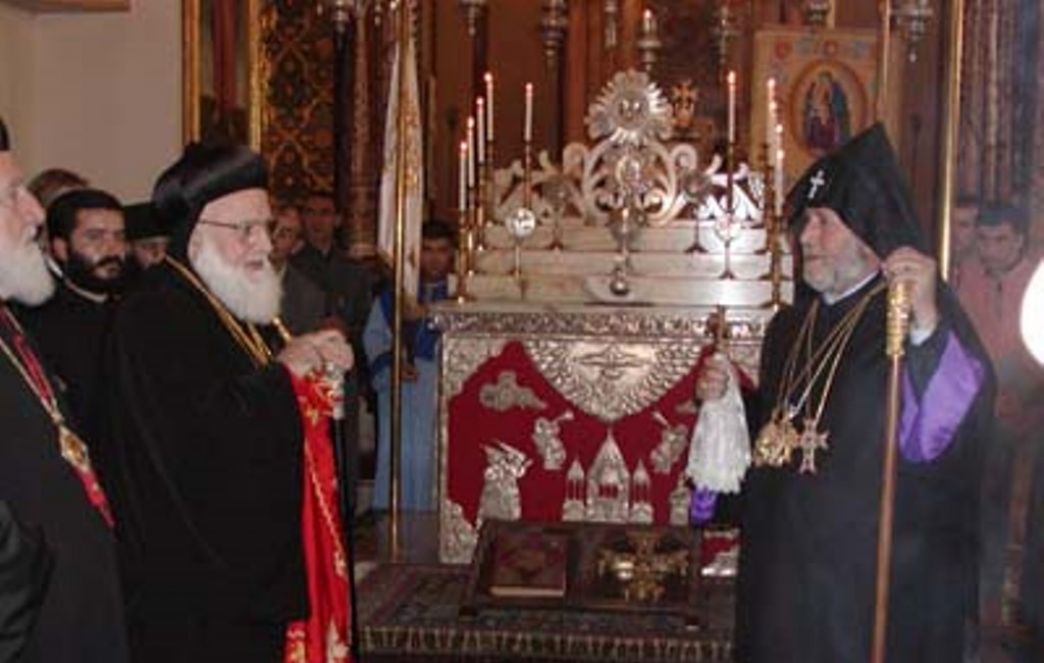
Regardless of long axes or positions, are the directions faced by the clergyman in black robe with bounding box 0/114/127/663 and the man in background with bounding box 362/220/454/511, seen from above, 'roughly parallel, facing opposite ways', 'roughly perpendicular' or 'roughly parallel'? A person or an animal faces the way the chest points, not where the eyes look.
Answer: roughly perpendicular

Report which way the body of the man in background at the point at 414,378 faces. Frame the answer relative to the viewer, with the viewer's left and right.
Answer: facing the viewer

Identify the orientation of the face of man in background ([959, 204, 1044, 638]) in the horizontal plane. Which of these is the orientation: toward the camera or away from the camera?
toward the camera

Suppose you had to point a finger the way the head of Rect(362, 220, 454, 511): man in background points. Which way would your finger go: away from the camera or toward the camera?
toward the camera

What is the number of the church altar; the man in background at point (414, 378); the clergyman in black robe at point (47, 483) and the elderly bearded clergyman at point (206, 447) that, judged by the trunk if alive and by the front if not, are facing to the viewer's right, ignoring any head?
2

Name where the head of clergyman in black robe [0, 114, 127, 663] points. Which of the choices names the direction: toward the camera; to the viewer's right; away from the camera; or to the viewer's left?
to the viewer's right

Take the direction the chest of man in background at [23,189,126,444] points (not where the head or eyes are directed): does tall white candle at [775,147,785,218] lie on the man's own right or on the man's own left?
on the man's own left

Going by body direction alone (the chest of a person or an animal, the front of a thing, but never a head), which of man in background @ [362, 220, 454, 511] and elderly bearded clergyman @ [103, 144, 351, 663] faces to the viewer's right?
the elderly bearded clergyman

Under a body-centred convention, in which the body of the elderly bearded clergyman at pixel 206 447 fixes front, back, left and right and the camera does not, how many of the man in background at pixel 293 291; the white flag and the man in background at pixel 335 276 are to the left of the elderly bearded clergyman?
3

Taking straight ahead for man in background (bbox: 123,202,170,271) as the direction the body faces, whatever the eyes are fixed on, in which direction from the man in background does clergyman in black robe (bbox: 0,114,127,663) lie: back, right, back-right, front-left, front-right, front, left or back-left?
front-right

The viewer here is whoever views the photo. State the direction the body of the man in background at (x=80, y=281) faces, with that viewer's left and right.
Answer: facing the viewer and to the right of the viewer

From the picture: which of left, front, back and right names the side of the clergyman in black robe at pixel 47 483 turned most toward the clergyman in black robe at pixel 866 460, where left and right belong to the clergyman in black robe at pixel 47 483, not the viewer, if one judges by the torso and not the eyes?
front

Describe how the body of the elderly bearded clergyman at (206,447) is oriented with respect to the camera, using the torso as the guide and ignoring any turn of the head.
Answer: to the viewer's right

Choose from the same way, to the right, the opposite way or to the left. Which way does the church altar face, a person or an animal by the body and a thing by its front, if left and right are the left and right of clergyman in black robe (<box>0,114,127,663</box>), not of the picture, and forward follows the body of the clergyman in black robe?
to the right

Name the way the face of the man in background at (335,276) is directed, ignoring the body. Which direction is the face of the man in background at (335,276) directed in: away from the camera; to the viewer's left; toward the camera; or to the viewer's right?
toward the camera

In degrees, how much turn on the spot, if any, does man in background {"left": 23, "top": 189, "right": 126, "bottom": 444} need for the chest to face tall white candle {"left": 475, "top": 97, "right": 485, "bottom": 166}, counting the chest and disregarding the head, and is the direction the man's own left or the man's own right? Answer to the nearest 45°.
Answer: approximately 90° to the man's own left
